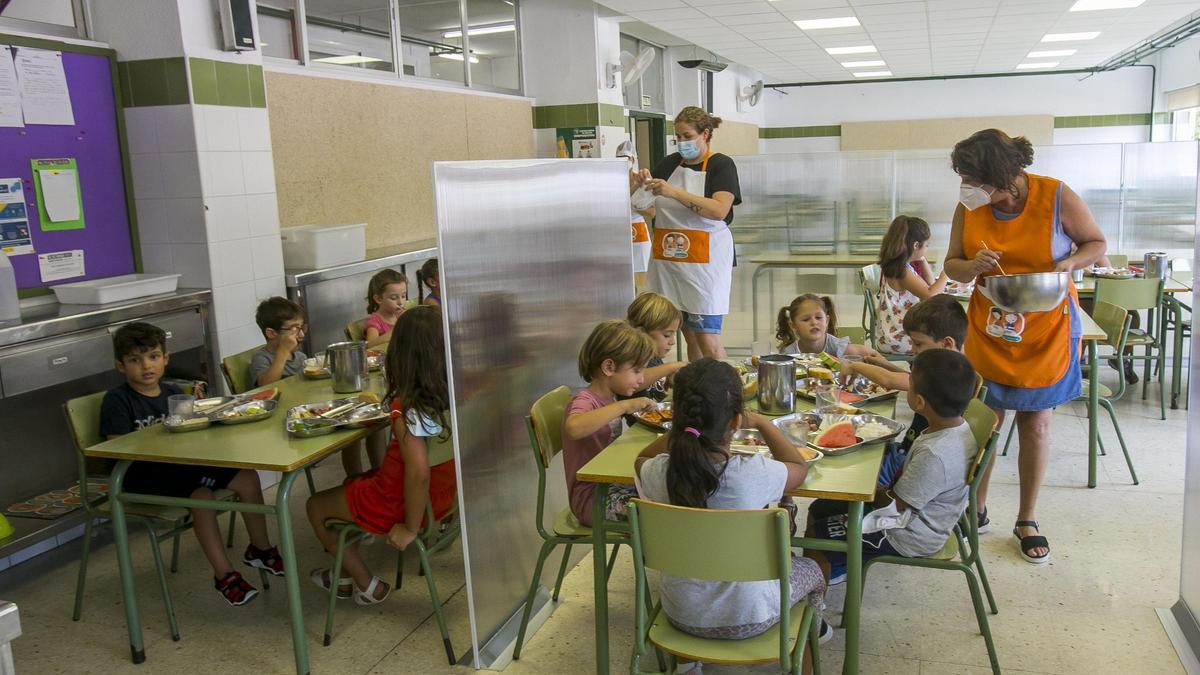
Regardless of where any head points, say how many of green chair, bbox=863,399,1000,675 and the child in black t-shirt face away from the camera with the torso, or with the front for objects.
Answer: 0

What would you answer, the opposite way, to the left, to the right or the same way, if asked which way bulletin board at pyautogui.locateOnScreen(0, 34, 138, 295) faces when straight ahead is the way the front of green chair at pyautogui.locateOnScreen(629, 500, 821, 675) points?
to the right

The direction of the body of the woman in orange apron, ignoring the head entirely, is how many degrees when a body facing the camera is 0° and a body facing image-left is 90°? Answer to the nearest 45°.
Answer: approximately 45°

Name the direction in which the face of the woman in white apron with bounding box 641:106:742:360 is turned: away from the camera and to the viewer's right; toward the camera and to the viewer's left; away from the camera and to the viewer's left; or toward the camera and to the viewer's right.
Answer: toward the camera and to the viewer's left

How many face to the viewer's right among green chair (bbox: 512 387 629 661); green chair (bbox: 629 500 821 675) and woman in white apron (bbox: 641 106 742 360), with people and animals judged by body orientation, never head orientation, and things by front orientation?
1

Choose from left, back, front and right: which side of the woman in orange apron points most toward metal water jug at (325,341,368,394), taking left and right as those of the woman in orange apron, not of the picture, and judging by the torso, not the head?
front

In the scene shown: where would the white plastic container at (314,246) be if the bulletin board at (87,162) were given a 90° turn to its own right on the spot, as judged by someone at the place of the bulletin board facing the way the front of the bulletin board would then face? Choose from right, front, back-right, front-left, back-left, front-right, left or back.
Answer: back-left

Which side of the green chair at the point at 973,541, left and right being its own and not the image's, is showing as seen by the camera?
left

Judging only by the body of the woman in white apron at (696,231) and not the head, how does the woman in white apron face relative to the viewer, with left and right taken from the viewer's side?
facing the viewer and to the left of the viewer

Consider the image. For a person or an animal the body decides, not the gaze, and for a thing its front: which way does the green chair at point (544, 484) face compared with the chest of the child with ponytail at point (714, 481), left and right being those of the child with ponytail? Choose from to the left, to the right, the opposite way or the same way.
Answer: to the right

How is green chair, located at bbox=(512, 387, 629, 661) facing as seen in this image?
to the viewer's right

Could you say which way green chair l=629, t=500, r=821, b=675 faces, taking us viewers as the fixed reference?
facing away from the viewer

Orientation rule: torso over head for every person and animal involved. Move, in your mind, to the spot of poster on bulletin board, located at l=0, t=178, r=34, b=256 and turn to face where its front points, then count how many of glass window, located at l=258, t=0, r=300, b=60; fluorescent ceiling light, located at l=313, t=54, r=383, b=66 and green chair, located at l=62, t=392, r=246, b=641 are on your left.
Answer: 2

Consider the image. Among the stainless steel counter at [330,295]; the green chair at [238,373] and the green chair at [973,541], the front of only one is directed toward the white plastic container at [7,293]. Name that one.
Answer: the green chair at [973,541]

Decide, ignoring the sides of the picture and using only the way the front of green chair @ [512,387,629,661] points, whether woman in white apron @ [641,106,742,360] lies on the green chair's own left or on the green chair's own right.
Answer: on the green chair's own left

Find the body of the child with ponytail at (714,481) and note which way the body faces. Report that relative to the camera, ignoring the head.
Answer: away from the camera

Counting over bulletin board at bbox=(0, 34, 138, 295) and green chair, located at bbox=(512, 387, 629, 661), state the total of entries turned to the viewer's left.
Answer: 0

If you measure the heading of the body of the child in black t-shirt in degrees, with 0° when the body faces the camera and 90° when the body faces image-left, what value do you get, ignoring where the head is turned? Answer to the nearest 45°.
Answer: approximately 315°
